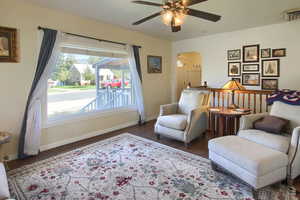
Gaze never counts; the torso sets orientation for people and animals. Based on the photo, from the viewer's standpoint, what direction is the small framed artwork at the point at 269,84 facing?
toward the camera

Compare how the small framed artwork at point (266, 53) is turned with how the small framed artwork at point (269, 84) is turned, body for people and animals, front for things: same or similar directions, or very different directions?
same or similar directions

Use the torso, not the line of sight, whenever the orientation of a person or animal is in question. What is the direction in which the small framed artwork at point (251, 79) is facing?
toward the camera

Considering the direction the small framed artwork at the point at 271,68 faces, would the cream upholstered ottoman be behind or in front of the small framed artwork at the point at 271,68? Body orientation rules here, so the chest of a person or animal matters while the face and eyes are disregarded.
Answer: in front

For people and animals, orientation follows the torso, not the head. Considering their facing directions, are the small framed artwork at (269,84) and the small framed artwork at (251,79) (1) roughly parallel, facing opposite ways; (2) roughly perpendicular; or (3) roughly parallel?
roughly parallel

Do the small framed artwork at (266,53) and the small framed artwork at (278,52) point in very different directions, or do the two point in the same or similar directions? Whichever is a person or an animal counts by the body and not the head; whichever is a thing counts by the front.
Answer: same or similar directions

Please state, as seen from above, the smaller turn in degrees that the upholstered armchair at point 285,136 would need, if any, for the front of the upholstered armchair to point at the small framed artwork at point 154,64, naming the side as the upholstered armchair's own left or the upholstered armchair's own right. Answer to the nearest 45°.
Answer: approximately 90° to the upholstered armchair's own right

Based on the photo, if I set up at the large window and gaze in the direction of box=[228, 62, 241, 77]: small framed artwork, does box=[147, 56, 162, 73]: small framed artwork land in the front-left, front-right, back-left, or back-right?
front-left

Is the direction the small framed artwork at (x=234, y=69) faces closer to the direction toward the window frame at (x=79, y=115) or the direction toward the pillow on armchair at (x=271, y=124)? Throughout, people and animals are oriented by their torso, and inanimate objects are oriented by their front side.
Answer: the pillow on armchair
